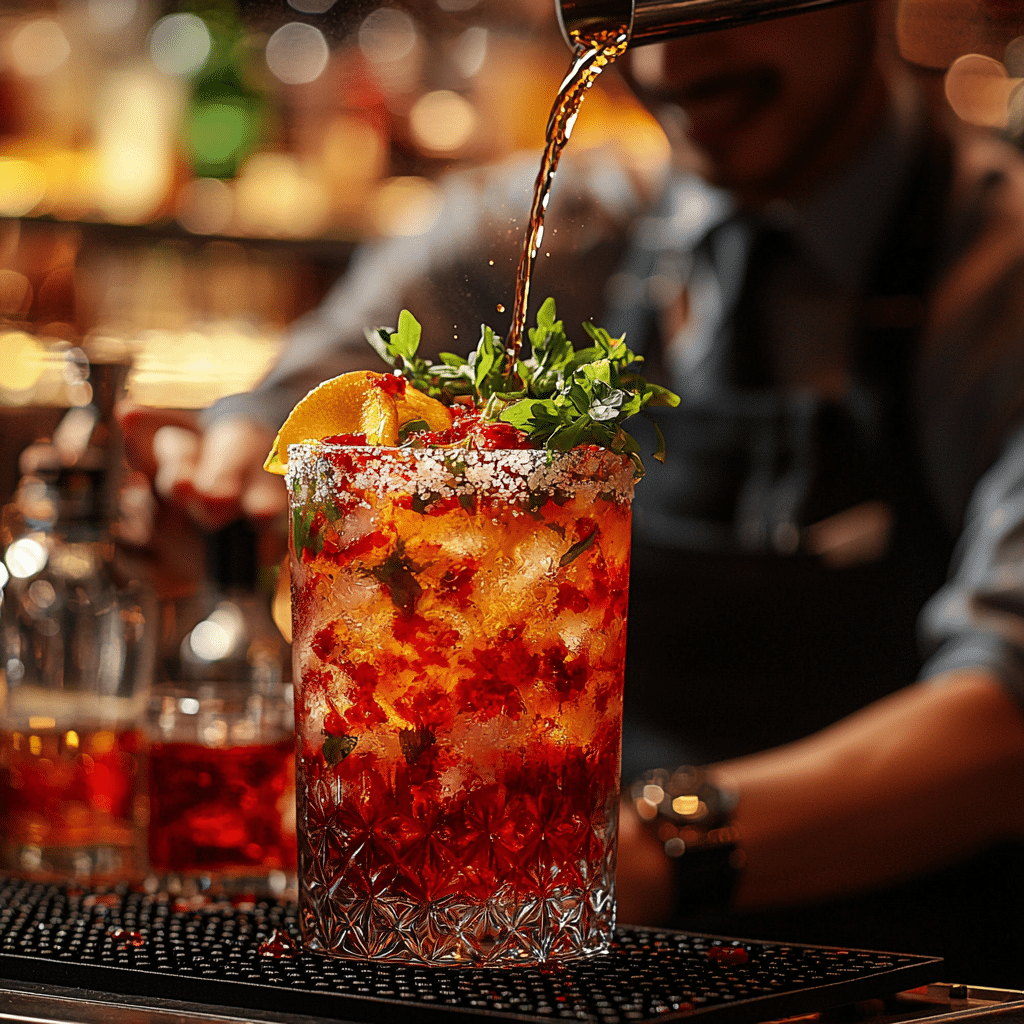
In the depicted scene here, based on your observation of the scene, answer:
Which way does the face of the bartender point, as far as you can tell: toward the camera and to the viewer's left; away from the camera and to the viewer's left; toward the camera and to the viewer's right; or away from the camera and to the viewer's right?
toward the camera and to the viewer's left

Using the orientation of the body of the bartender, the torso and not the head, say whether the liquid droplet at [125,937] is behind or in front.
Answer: in front

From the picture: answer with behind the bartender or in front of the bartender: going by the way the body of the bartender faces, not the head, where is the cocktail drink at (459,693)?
in front

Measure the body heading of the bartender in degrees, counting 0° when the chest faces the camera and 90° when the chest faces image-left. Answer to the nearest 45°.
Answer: approximately 45°
